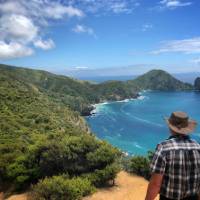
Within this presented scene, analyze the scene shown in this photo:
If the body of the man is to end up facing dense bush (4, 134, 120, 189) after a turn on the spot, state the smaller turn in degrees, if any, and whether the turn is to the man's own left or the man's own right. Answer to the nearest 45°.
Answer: approximately 45° to the man's own left

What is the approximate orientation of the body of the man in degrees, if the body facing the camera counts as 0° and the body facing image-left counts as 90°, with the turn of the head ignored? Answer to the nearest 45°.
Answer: approximately 180°
